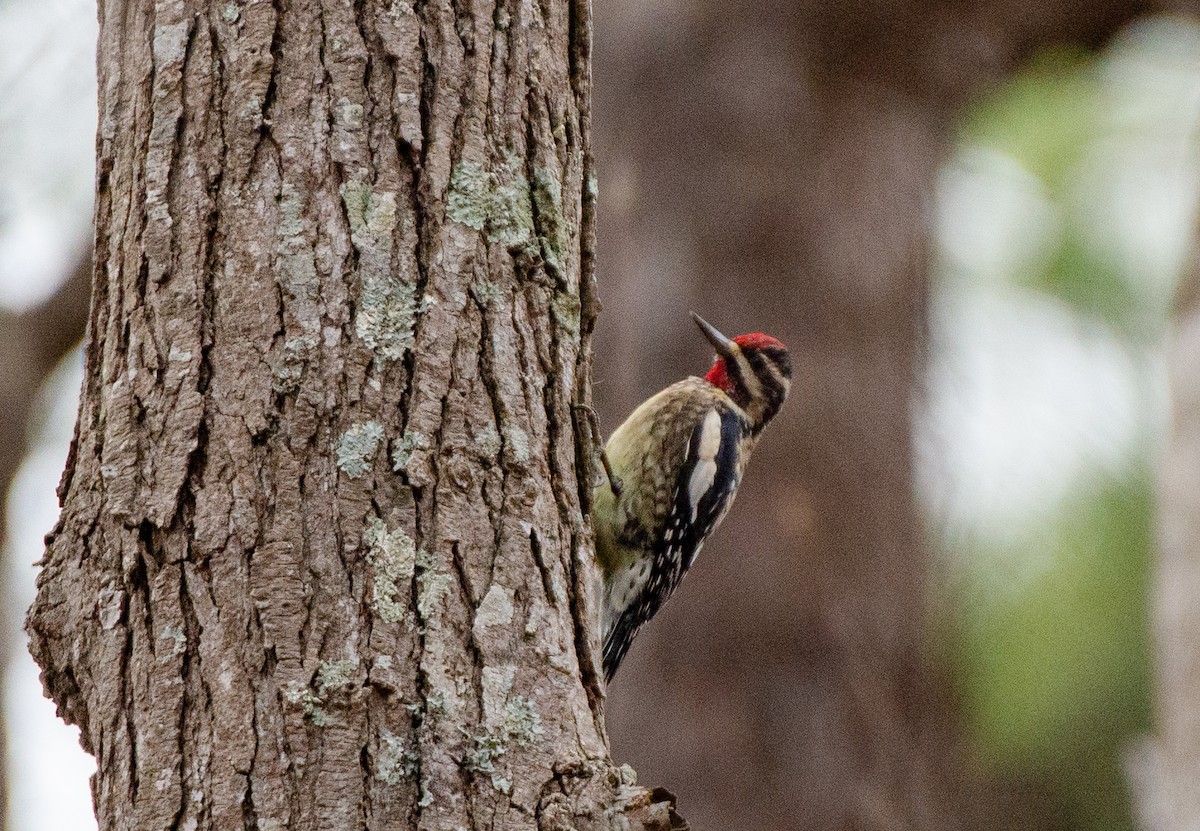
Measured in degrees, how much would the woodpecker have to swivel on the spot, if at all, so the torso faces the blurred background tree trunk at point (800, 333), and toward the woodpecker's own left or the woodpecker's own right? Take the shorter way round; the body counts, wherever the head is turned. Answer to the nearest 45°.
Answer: approximately 90° to the woodpecker's own right

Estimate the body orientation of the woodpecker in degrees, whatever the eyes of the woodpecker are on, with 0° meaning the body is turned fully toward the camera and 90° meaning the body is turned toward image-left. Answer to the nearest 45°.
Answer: approximately 90°

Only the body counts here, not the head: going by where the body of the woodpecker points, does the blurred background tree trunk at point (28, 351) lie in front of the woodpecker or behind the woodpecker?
in front

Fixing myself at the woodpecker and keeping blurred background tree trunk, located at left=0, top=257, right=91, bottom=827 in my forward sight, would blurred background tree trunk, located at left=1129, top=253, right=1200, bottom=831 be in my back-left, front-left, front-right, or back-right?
front-right
